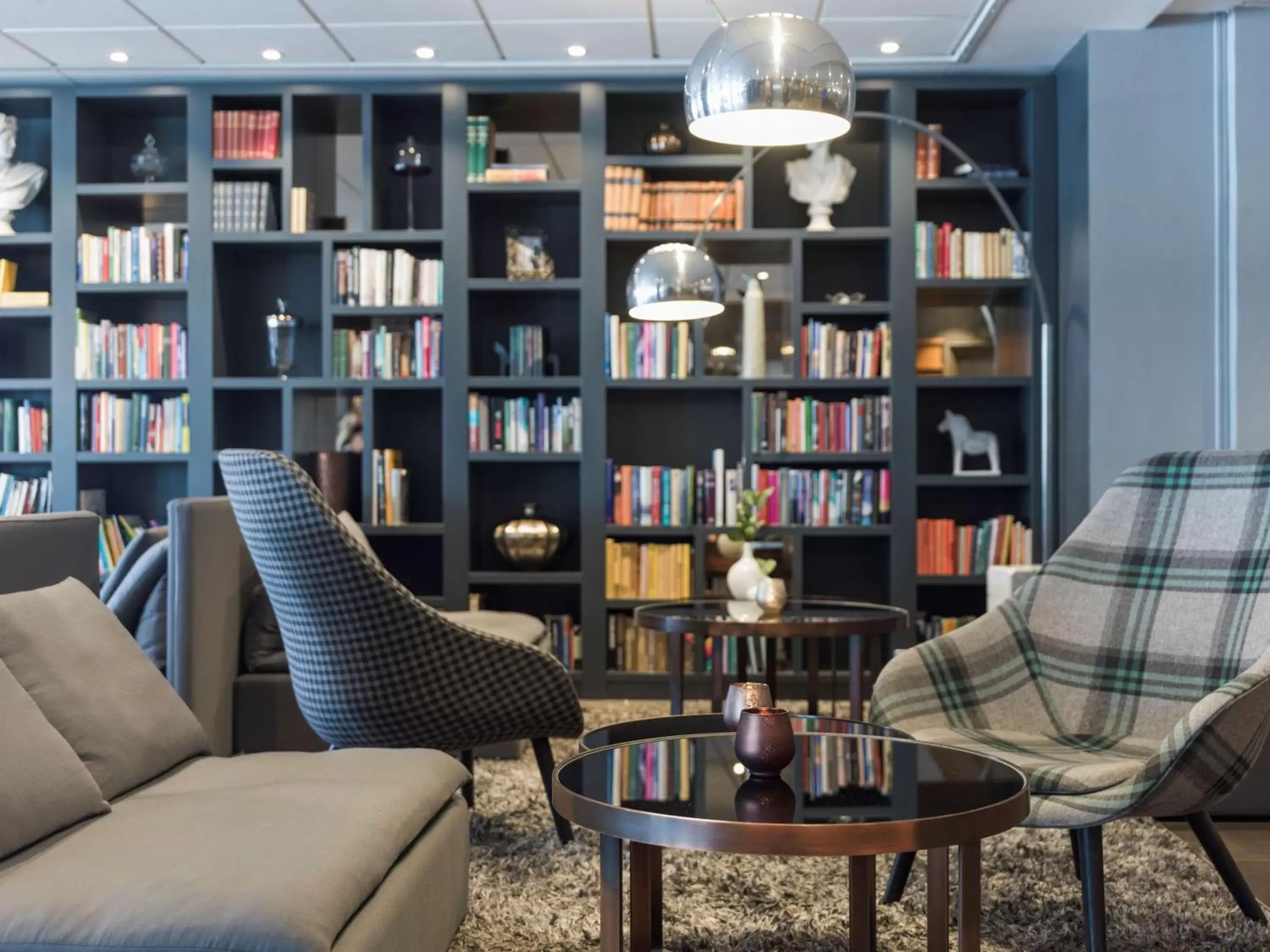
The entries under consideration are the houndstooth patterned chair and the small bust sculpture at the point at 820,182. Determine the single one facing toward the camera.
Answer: the small bust sculpture

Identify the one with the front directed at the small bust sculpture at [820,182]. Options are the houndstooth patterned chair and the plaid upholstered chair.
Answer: the houndstooth patterned chair

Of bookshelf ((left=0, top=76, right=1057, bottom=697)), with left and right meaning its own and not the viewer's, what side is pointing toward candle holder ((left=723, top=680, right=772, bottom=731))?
front

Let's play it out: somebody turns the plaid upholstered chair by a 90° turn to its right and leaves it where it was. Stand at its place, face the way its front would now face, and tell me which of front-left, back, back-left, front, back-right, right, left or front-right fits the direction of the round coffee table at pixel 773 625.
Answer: front

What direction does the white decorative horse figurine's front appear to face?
to the viewer's left

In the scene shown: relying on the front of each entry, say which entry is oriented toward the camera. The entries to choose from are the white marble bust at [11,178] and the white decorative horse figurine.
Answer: the white marble bust

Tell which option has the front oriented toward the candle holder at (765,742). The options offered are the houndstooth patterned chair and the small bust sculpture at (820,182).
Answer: the small bust sculpture

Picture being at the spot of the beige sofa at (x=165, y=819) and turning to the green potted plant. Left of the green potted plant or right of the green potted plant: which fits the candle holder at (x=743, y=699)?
right

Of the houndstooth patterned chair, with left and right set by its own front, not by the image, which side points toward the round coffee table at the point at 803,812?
right

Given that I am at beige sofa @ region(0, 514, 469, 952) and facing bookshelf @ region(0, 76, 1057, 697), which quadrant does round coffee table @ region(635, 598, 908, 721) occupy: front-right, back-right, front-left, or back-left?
front-right

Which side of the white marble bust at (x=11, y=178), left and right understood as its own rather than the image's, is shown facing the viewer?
front

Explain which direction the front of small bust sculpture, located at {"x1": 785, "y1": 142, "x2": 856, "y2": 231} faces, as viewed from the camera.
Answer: facing the viewer

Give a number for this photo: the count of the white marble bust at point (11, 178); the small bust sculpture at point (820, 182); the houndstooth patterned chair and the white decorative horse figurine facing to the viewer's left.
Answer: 1

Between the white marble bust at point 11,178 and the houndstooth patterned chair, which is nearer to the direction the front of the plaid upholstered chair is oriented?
the houndstooth patterned chair

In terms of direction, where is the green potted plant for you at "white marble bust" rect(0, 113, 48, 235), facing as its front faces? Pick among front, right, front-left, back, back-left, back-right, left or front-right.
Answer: front-left

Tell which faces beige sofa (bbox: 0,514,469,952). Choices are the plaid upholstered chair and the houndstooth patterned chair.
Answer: the plaid upholstered chair

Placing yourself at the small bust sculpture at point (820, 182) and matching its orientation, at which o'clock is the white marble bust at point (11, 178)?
The white marble bust is roughly at 3 o'clock from the small bust sculpture.

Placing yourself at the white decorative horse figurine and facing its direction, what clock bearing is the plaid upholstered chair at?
The plaid upholstered chair is roughly at 9 o'clock from the white decorative horse figurine.

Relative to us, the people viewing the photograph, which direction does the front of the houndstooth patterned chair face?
facing away from the viewer and to the right of the viewer
